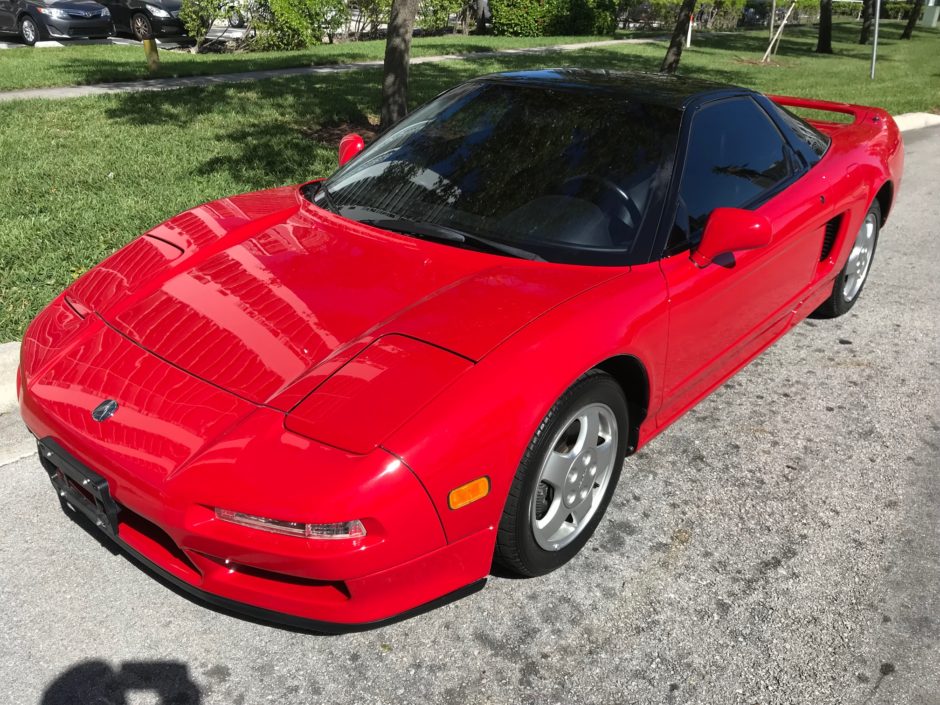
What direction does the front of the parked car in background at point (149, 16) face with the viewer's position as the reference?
facing the viewer and to the right of the viewer

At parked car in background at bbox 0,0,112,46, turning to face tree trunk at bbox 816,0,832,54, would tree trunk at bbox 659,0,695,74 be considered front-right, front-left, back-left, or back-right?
front-right

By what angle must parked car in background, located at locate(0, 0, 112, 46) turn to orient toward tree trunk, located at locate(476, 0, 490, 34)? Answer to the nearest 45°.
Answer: approximately 45° to its left

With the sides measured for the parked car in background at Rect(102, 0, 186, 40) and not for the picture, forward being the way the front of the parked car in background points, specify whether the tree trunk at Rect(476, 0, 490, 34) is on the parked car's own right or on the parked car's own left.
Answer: on the parked car's own left

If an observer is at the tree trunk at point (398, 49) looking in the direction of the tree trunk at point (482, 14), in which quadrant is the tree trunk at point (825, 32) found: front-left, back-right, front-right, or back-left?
front-right

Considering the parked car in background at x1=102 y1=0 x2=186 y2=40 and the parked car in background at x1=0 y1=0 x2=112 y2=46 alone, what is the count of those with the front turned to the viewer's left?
0

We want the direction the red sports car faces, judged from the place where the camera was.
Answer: facing the viewer and to the left of the viewer

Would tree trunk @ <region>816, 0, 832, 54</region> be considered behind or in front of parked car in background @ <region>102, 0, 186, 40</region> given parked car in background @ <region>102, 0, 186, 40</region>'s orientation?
in front

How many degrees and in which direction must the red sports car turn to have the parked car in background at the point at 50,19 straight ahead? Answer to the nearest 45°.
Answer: approximately 90° to its right

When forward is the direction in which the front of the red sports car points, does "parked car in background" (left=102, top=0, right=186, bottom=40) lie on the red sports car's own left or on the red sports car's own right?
on the red sports car's own right

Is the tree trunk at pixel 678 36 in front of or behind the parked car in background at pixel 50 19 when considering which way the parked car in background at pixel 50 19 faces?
in front
